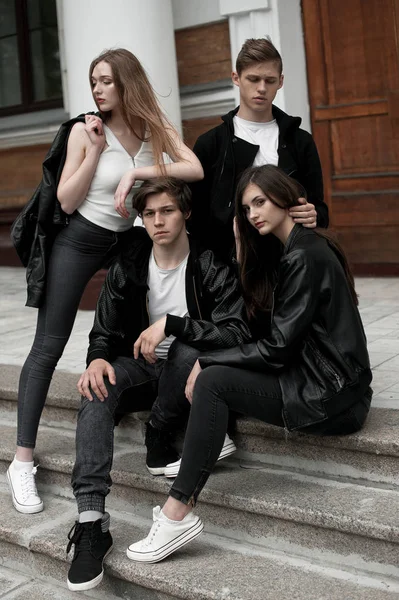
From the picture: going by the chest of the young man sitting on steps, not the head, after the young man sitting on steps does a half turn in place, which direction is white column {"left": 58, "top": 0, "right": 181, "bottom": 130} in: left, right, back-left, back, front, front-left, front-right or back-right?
front

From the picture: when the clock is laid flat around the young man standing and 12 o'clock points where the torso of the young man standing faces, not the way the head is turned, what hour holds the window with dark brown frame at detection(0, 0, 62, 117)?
The window with dark brown frame is roughly at 5 o'clock from the young man standing.

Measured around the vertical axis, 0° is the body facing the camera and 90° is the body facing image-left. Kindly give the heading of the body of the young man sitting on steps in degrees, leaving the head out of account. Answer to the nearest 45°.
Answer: approximately 0°

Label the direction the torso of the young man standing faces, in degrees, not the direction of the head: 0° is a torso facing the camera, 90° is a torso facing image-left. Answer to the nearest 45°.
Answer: approximately 0°

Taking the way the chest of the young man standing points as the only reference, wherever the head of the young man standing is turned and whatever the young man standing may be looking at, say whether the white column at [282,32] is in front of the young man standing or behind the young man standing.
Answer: behind

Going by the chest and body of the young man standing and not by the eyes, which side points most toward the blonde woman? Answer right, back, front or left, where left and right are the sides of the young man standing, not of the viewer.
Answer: right
